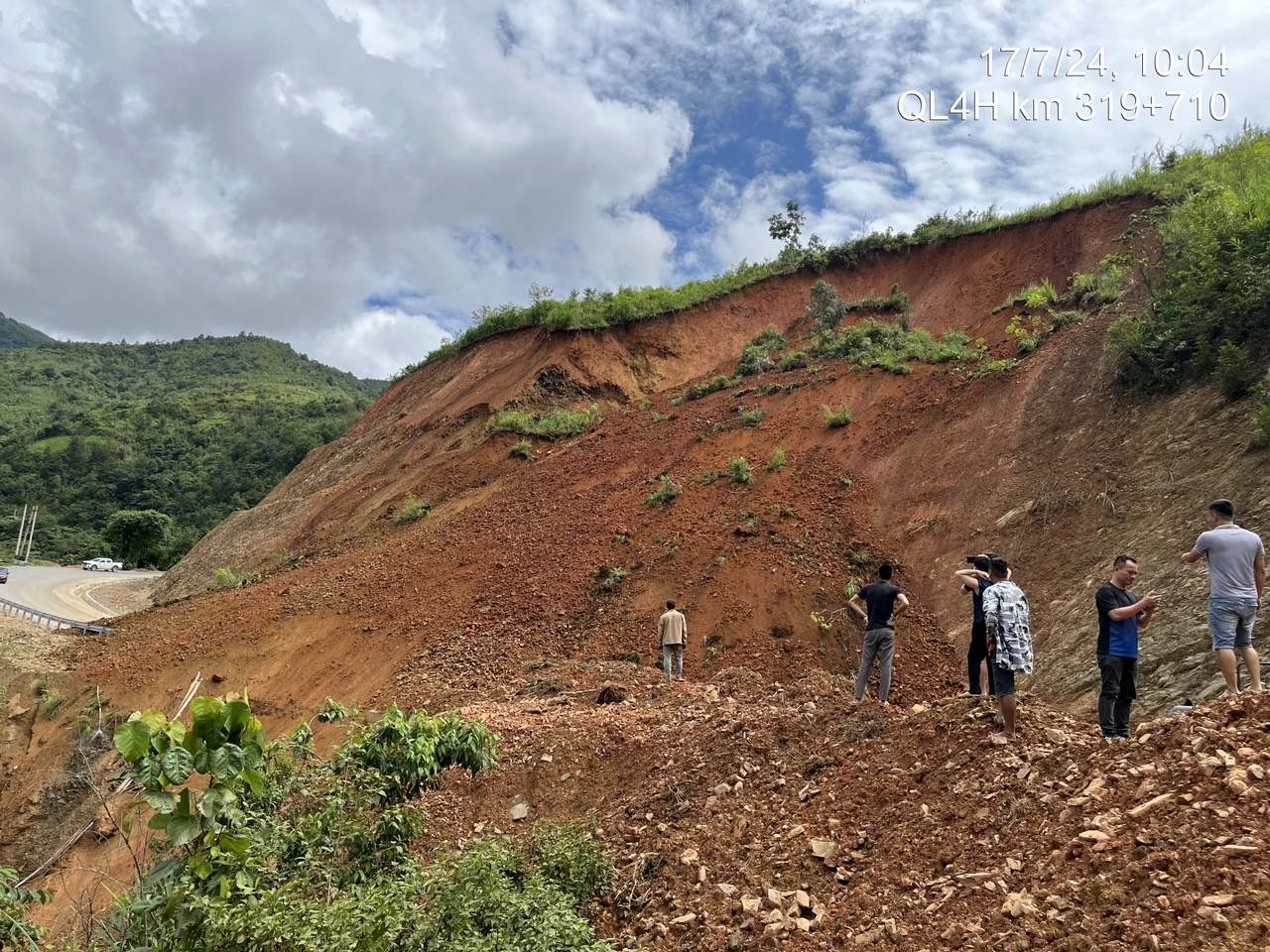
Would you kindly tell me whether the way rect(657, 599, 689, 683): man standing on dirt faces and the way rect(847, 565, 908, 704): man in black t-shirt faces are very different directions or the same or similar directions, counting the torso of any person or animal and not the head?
same or similar directions

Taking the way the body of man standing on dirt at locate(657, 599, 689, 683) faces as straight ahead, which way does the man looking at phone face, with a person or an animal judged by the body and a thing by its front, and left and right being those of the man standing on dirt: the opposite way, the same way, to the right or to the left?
the opposite way

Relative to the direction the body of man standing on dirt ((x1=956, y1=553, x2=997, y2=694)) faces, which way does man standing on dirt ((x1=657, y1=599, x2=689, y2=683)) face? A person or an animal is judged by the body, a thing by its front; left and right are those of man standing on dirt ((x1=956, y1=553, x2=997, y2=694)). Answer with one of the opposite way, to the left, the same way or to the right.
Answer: to the right

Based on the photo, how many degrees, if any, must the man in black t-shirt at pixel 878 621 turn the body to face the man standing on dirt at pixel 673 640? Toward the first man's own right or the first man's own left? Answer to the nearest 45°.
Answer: approximately 45° to the first man's own left

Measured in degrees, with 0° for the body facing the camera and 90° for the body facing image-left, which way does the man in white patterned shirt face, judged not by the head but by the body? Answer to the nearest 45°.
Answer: approximately 135°

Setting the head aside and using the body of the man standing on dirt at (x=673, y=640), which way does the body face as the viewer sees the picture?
away from the camera

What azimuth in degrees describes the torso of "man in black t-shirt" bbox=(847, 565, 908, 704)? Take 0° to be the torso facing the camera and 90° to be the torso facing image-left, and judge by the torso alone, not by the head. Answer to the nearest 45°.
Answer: approximately 180°

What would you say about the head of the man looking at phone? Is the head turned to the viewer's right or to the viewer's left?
to the viewer's right

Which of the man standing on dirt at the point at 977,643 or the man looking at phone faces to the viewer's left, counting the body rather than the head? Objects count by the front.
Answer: the man standing on dirt

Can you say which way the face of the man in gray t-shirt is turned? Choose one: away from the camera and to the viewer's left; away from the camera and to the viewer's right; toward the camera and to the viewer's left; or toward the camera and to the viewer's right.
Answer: away from the camera and to the viewer's left

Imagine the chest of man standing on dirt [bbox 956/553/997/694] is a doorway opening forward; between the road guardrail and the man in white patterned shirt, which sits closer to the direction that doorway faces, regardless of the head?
the road guardrail
